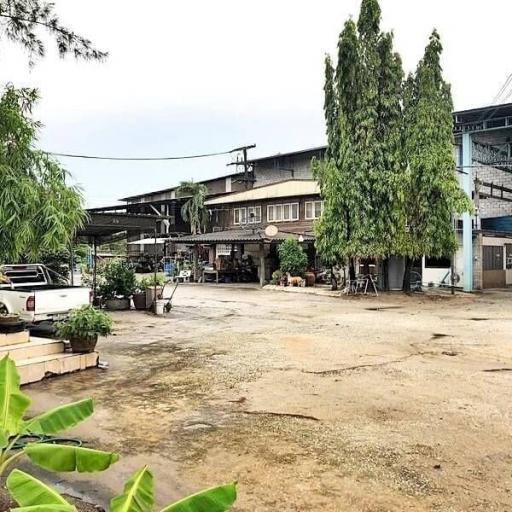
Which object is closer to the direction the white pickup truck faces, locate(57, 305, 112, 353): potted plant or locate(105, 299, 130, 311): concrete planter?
the concrete planter

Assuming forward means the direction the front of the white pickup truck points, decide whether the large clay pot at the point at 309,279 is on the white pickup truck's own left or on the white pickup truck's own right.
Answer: on the white pickup truck's own right

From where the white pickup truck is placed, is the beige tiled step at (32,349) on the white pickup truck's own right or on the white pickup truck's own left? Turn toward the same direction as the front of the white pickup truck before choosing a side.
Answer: on the white pickup truck's own left

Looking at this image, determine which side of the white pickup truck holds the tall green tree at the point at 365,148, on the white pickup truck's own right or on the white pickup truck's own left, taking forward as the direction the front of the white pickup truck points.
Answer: on the white pickup truck's own right

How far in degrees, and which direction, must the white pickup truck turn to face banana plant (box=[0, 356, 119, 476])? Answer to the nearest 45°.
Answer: approximately 135° to its left

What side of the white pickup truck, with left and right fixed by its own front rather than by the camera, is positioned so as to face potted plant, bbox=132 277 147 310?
right

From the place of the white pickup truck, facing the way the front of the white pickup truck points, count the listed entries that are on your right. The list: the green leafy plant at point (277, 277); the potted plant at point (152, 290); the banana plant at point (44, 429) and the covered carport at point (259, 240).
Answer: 3

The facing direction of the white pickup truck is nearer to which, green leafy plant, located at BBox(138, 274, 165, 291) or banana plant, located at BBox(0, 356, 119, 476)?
the green leafy plant

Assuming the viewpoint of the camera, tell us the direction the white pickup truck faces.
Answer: facing away from the viewer and to the left of the viewer

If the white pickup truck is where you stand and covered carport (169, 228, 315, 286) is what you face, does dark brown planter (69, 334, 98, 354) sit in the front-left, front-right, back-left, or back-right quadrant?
back-right

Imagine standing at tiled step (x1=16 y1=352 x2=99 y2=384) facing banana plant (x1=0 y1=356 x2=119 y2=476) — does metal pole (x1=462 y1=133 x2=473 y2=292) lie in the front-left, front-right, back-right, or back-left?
back-left
